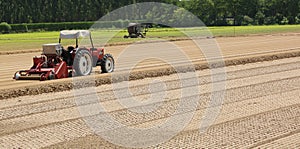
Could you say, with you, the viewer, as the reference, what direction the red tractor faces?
facing away from the viewer and to the right of the viewer
